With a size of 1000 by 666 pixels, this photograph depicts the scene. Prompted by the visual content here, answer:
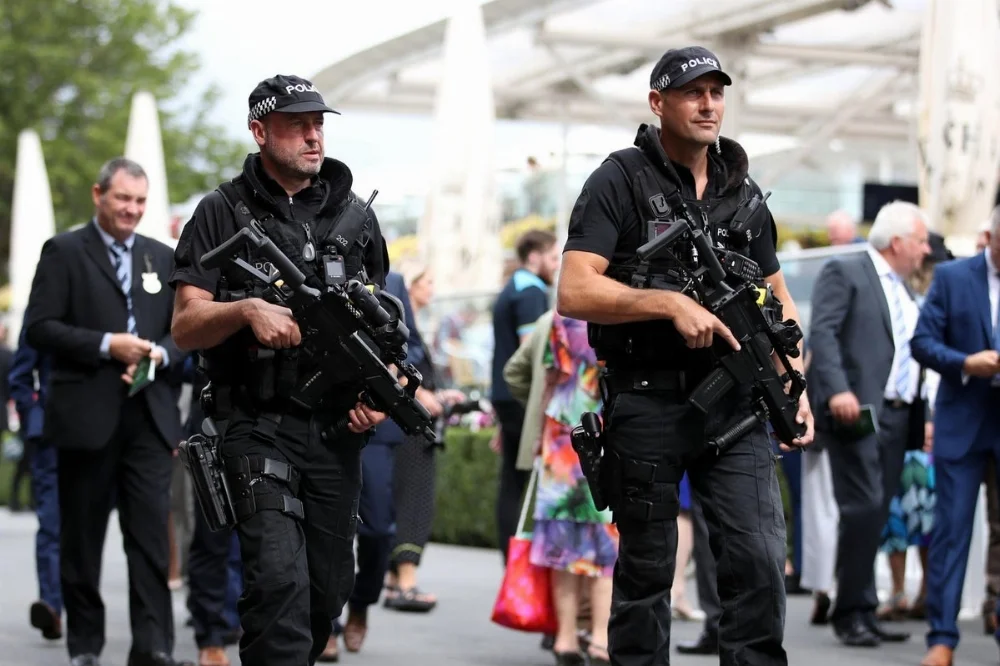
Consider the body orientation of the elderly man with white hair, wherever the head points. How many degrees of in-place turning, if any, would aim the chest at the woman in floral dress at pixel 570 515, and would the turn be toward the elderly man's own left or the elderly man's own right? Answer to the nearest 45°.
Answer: approximately 90° to the elderly man's own right

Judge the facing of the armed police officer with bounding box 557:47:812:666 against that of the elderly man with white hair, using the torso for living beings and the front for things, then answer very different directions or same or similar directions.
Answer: same or similar directions

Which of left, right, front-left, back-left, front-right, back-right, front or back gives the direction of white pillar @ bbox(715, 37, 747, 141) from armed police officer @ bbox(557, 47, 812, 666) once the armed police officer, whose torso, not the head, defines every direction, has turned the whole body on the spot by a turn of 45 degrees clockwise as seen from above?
back

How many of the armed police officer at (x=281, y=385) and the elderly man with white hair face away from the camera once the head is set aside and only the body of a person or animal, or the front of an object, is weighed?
0

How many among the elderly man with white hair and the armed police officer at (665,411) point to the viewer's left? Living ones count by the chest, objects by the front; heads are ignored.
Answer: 0

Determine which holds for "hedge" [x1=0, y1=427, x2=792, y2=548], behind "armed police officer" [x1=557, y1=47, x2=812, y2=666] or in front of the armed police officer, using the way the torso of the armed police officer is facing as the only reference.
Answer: behind

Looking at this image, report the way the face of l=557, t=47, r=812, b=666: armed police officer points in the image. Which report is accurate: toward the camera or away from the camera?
toward the camera

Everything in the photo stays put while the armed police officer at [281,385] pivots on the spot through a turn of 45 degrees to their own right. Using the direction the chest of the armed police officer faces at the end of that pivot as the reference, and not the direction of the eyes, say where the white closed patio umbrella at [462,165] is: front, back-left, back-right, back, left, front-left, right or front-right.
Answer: back

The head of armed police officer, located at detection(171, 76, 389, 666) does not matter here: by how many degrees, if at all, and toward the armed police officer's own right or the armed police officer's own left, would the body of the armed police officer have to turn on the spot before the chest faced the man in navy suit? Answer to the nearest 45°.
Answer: approximately 90° to the armed police officer's own left

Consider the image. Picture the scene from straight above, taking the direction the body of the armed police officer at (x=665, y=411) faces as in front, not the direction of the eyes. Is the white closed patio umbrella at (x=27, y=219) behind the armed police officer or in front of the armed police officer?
behind

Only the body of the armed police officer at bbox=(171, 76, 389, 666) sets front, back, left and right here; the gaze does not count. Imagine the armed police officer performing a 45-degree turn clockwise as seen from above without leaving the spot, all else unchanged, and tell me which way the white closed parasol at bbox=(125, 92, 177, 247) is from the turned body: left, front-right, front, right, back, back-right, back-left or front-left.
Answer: back

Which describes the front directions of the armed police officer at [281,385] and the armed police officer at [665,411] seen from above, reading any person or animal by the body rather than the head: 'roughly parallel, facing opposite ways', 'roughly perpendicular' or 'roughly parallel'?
roughly parallel

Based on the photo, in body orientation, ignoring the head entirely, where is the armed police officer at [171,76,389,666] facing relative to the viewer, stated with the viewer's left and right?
facing the viewer and to the right of the viewer

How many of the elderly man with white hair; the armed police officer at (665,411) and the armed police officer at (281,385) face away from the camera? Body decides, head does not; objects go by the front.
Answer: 0
